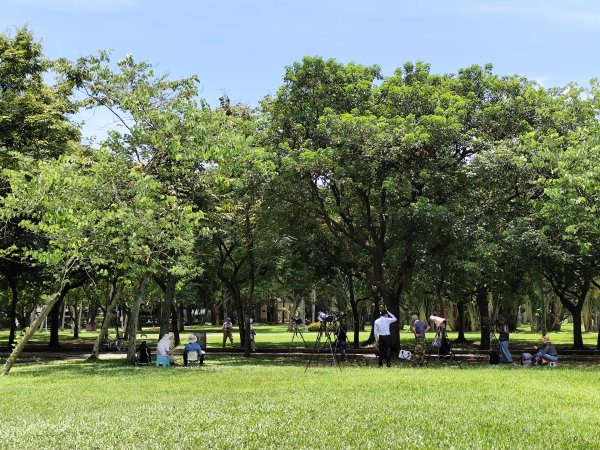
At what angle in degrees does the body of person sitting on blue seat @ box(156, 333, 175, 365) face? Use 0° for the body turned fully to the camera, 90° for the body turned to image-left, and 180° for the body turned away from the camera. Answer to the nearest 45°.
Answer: approximately 270°

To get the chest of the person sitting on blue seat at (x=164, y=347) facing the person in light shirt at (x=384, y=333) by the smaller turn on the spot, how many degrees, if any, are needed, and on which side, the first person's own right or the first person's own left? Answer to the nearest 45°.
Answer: approximately 45° to the first person's own right
